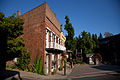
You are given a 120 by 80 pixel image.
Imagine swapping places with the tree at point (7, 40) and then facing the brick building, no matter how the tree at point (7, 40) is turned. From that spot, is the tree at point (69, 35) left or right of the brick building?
left

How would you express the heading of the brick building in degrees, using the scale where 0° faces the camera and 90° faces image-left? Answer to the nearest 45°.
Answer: approximately 315°
